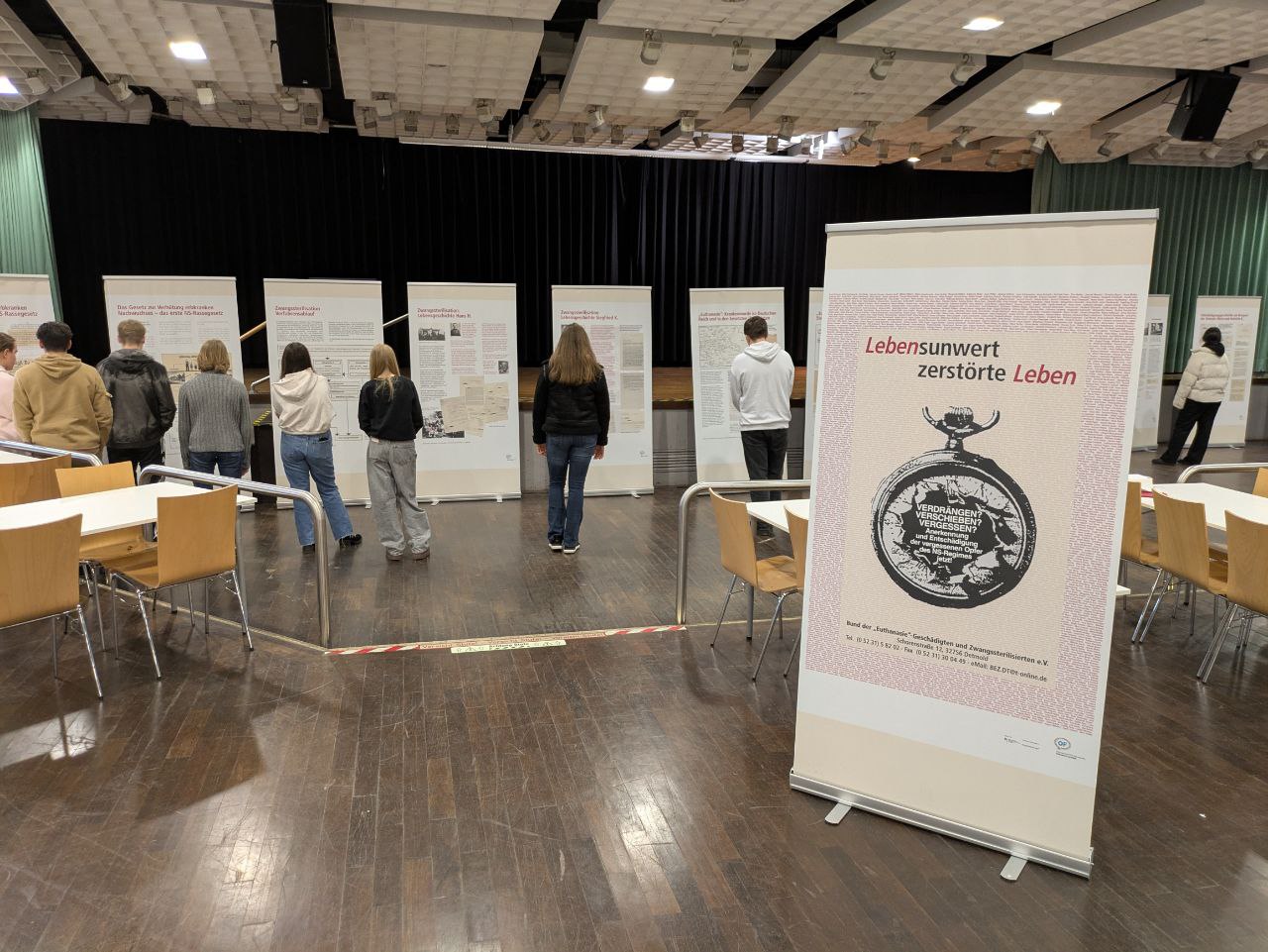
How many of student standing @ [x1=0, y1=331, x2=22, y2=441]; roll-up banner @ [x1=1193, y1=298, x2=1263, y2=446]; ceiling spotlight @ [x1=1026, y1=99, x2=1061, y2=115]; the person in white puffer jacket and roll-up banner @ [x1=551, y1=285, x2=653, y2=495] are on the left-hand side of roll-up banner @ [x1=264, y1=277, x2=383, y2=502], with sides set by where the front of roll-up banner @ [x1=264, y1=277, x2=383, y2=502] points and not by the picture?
4

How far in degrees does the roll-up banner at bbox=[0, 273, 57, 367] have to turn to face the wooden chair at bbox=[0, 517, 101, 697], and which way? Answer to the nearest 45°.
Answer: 0° — it already faces it

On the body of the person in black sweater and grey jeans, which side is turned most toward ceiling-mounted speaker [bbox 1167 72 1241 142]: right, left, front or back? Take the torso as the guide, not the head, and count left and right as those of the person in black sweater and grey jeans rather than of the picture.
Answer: right

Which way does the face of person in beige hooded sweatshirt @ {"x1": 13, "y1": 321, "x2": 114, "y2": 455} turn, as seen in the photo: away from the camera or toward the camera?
away from the camera

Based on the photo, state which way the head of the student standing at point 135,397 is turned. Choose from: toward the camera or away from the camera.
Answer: away from the camera

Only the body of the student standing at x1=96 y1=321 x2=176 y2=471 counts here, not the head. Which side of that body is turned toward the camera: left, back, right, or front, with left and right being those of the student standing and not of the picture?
back

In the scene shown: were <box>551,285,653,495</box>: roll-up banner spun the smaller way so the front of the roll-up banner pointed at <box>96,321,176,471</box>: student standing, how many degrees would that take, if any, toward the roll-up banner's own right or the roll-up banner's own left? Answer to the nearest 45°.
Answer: approximately 45° to the roll-up banner's own right

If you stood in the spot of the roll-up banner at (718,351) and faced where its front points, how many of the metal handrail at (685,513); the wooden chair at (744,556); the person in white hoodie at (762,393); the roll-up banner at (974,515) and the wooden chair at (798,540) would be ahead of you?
5

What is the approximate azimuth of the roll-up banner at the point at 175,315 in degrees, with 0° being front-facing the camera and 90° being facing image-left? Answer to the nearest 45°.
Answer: approximately 0°

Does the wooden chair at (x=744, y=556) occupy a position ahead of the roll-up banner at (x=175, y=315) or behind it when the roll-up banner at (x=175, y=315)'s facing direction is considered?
ahead

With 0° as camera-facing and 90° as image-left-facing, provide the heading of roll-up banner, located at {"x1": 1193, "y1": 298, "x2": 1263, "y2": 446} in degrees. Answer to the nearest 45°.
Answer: approximately 0°

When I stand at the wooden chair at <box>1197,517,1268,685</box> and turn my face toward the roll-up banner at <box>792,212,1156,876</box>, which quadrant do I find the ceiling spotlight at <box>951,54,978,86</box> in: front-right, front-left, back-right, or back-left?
back-right

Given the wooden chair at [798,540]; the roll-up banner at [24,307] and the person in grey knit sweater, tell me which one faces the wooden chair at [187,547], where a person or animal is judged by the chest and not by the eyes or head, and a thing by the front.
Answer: the roll-up banner

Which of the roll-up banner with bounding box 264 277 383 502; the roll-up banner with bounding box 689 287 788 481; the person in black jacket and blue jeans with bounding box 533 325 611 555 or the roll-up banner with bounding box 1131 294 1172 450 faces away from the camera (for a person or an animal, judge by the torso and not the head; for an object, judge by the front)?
the person in black jacket and blue jeans

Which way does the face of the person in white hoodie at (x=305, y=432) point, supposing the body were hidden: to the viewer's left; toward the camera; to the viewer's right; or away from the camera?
away from the camera

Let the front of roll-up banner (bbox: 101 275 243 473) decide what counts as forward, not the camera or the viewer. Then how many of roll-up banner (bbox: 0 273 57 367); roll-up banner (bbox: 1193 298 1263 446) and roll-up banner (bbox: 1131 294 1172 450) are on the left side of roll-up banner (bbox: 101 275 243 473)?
2

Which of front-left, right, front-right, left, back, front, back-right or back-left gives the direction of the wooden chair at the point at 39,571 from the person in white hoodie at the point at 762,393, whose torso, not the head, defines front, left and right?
back-left

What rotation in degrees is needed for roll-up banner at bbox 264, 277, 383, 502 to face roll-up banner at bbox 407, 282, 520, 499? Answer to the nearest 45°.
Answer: approximately 90° to its left

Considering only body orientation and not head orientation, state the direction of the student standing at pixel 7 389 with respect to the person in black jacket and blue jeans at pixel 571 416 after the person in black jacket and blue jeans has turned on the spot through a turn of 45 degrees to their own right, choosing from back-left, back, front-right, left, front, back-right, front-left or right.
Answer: back-left

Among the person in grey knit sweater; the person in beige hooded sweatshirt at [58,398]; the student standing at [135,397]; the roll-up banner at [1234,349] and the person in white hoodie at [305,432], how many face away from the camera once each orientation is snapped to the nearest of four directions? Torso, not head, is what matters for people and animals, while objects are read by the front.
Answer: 4
